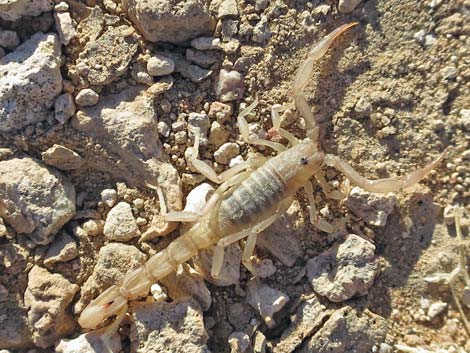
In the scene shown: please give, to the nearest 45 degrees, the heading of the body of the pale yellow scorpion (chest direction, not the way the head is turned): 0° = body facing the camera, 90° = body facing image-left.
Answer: approximately 225°

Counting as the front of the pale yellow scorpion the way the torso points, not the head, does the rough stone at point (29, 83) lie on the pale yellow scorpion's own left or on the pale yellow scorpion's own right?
on the pale yellow scorpion's own left

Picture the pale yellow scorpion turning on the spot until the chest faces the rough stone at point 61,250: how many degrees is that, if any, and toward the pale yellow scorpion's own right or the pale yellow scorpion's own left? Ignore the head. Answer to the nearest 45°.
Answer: approximately 135° to the pale yellow scorpion's own left

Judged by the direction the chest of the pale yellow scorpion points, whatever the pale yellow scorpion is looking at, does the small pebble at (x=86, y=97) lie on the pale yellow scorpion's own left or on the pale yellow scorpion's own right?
on the pale yellow scorpion's own left

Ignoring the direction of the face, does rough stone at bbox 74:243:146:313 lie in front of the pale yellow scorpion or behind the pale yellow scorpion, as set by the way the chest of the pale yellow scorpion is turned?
behind

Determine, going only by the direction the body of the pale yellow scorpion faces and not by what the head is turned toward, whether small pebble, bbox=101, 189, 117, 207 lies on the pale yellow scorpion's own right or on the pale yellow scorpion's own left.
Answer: on the pale yellow scorpion's own left

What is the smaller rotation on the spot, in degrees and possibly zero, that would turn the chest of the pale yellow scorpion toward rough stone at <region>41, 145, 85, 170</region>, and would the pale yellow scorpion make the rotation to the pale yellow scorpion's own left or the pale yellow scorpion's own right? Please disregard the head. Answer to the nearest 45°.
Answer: approximately 135° to the pale yellow scorpion's own left
